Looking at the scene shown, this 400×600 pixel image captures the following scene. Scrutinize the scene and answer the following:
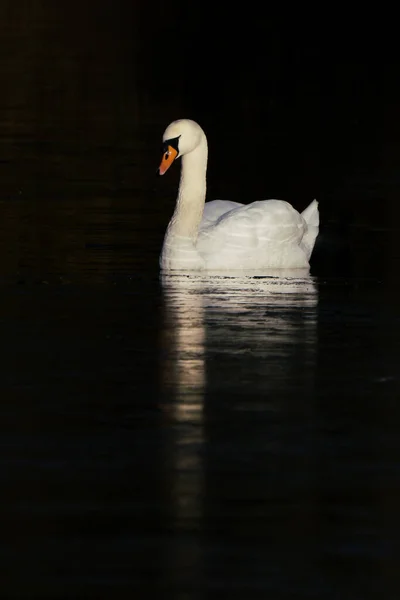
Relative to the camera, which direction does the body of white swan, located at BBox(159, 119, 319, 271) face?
to the viewer's left
